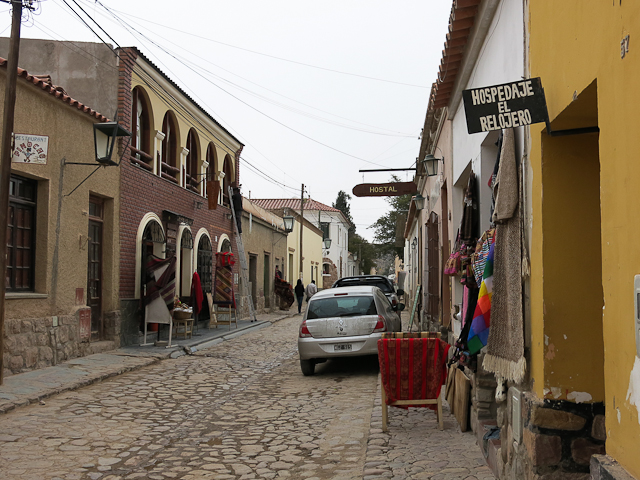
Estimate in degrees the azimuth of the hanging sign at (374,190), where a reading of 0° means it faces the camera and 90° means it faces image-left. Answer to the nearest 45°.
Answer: approximately 0°

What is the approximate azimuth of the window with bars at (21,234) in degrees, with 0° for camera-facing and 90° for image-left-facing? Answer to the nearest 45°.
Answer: approximately 315°

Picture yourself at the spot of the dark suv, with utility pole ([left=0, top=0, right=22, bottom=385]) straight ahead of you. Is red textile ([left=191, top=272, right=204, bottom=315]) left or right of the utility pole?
right

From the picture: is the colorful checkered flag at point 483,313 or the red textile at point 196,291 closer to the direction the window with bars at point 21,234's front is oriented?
the colorful checkered flag

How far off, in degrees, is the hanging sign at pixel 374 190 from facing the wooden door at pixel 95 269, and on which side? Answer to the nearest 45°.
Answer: approximately 45° to its right

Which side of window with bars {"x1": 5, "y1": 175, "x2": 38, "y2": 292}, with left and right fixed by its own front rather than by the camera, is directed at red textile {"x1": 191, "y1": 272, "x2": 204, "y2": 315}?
left

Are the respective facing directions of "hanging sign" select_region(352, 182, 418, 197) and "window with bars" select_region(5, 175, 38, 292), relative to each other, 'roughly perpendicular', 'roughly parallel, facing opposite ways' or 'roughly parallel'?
roughly perpendicular

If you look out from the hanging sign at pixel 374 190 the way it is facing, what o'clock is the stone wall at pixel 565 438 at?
The stone wall is roughly at 12 o'clock from the hanging sign.

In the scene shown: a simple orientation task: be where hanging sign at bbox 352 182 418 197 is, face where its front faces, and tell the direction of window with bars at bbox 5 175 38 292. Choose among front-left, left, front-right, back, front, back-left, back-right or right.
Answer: front-right

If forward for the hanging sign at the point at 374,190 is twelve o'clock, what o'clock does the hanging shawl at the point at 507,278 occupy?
The hanging shawl is roughly at 12 o'clock from the hanging sign.
